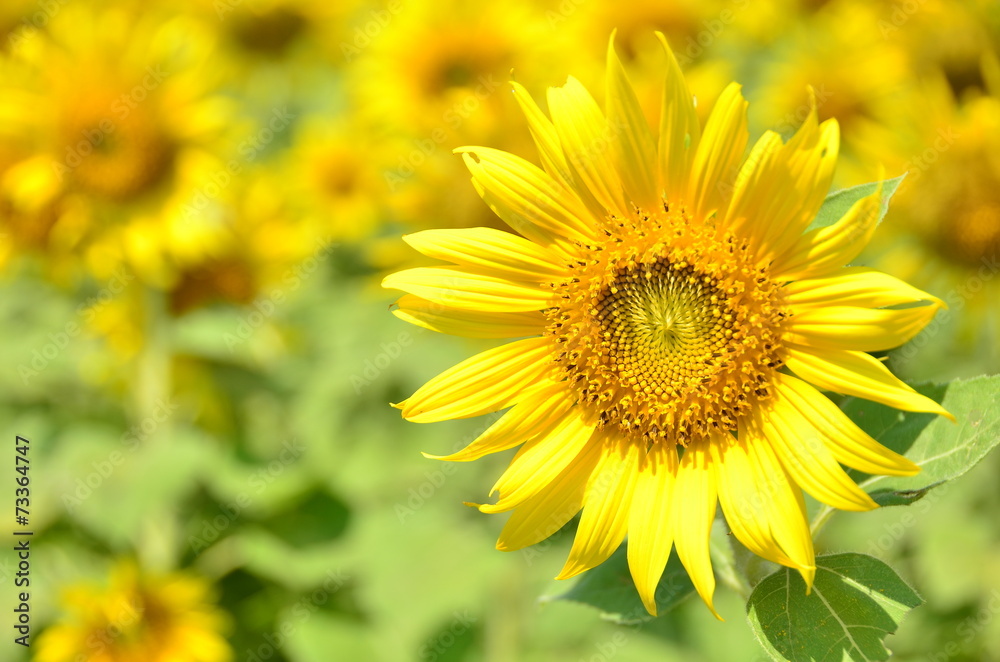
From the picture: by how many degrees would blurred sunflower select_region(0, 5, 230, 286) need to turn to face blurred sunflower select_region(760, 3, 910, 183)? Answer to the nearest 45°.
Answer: approximately 90° to its left

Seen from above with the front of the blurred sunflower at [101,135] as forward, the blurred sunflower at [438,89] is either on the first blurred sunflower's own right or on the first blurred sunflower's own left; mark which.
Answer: on the first blurred sunflower's own left

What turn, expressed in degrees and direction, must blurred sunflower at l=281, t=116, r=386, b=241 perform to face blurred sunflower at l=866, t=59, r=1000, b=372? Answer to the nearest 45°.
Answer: approximately 45° to its left

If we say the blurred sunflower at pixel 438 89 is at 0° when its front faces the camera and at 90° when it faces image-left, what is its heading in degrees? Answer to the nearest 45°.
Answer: approximately 0°

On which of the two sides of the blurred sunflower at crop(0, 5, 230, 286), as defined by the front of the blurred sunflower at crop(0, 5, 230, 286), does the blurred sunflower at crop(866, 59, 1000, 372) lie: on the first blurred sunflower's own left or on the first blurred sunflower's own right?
on the first blurred sunflower's own left

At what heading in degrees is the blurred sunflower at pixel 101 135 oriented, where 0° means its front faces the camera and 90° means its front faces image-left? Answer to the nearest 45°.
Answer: approximately 0°
